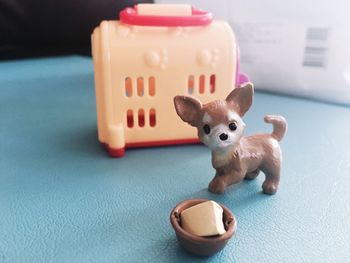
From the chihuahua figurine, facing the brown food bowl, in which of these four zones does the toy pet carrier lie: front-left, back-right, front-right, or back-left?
back-right

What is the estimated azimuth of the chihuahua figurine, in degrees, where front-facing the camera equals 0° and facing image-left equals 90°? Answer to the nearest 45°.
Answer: approximately 45°
